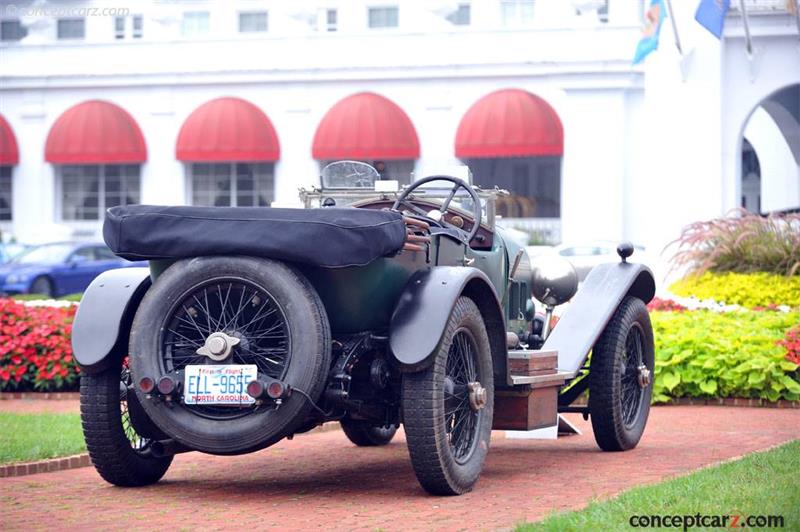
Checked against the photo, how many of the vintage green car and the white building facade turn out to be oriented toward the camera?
1

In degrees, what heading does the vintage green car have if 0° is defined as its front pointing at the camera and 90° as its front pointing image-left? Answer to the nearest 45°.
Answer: approximately 225°

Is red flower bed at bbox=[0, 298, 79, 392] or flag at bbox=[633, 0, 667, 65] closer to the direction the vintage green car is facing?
the flag

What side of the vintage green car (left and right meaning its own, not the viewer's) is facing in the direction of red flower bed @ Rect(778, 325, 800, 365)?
front

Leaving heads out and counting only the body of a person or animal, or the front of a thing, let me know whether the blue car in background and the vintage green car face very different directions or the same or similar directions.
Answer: very different directions

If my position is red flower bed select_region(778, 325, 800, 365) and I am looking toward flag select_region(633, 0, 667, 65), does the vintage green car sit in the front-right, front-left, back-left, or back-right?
back-left

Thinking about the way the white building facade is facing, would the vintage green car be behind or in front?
in front

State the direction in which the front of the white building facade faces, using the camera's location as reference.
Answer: facing the viewer

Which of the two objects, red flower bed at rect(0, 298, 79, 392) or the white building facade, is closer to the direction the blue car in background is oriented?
the red flower bed

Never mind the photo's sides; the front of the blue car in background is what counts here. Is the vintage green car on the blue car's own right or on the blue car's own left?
on the blue car's own left

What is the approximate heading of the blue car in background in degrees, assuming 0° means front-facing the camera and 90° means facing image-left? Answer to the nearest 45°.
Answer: approximately 45°

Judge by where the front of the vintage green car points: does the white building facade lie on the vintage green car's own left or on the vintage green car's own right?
on the vintage green car's own left
